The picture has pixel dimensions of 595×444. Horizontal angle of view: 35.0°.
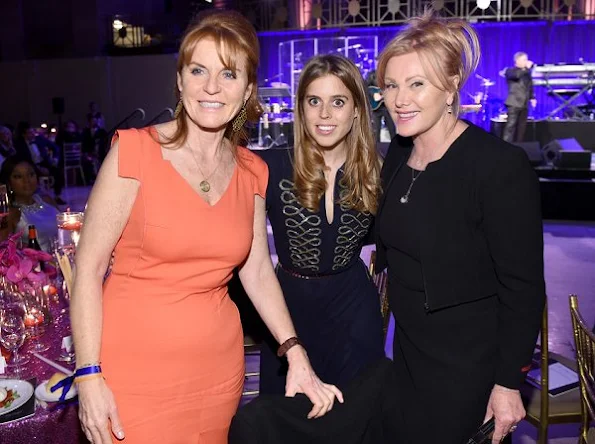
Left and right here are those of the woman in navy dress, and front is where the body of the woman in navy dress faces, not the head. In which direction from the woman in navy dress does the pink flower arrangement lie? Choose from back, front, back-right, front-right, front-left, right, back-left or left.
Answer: right

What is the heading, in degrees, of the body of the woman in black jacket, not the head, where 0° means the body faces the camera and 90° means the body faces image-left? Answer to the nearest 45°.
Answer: approximately 45°

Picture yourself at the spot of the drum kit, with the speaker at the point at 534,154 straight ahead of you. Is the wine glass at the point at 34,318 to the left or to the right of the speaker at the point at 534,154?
right

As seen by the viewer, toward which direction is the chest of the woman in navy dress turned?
toward the camera
